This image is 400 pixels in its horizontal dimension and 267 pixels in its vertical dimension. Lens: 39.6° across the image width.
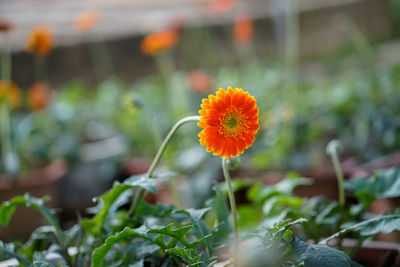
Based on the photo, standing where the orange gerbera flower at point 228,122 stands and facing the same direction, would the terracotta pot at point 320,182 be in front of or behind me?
behind

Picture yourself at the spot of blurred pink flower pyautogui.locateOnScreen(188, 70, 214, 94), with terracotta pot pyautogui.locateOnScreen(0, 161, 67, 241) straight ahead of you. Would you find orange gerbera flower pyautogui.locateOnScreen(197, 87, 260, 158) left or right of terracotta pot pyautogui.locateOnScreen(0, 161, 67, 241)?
left

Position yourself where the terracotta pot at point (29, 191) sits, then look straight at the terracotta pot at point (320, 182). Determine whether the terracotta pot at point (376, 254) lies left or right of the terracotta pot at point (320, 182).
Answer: right

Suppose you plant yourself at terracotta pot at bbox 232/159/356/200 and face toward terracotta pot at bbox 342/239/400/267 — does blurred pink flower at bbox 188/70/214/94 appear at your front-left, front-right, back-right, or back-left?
back-right

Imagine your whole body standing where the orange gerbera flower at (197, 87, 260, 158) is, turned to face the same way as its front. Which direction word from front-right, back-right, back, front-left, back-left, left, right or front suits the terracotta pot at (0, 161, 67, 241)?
back-right

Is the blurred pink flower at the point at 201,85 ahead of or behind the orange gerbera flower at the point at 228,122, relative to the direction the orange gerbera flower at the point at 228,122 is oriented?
behind

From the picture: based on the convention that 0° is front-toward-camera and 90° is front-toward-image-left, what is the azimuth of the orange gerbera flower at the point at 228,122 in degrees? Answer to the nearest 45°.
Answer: approximately 0°
